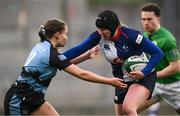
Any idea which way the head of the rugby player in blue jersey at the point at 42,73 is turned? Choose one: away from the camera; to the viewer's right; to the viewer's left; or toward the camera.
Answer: to the viewer's right

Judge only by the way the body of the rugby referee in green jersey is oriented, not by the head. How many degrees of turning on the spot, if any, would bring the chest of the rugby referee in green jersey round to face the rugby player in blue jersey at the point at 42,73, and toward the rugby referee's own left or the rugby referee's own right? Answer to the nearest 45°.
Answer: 0° — they already face them

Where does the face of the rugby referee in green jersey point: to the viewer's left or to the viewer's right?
to the viewer's left

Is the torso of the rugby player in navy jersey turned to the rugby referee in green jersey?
no

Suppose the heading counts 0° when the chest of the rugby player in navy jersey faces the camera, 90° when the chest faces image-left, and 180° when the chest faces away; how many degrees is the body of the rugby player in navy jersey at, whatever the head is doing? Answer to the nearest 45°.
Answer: approximately 45°

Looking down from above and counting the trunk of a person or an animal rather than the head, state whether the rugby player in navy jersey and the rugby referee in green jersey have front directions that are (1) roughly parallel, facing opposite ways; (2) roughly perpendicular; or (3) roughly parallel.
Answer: roughly parallel

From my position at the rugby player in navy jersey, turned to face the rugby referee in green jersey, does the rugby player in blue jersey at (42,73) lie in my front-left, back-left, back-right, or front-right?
back-left

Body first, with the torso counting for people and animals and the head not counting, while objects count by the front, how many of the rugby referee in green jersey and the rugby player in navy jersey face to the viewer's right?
0

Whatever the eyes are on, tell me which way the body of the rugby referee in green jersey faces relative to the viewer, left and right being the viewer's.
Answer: facing the viewer and to the left of the viewer
